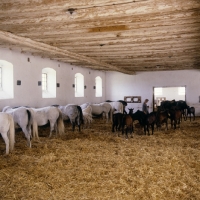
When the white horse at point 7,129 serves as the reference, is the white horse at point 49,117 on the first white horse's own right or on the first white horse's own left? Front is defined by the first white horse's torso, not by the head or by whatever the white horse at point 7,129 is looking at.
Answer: on the first white horse's own right

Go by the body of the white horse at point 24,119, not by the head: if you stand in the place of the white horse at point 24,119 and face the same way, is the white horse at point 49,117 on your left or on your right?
on your right

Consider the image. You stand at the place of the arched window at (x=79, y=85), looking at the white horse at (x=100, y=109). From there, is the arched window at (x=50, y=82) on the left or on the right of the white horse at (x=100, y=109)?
right
